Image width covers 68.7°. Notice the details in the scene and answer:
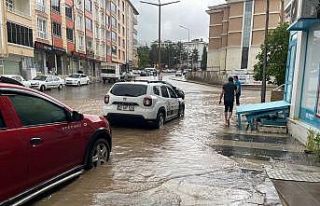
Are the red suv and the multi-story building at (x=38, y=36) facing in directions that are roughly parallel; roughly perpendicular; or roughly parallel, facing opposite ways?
roughly perpendicular

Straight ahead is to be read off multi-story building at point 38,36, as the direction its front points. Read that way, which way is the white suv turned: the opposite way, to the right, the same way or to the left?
to the left

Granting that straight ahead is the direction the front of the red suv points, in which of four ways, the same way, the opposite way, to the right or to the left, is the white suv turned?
the same way

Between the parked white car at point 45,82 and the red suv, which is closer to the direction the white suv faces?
the parked white car

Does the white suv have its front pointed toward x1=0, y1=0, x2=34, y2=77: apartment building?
no

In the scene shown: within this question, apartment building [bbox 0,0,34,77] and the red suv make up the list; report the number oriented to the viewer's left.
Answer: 0

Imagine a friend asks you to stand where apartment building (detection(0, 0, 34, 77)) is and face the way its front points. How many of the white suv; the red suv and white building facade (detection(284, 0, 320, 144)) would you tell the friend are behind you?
0

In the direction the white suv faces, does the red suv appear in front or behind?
behind

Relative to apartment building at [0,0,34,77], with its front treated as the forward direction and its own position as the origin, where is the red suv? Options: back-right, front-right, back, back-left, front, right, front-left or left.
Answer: front-right

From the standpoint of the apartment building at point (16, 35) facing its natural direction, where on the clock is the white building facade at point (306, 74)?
The white building facade is roughly at 1 o'clock from the apartment building.

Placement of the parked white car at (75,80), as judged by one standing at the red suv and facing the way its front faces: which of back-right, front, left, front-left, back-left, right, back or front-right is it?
front-left

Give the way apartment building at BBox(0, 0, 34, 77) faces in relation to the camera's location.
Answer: facing the viewer and to the right of the viewer

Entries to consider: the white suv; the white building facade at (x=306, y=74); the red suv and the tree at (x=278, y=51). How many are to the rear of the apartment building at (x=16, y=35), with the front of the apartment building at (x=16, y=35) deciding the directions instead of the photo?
0

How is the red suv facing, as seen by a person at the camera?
facing away from the viewer and to the right of the viewer

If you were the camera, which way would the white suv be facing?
facing away from the viewer and to the right of the viewer

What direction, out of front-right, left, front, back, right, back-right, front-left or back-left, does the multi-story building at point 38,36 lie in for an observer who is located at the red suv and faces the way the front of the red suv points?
front-left
